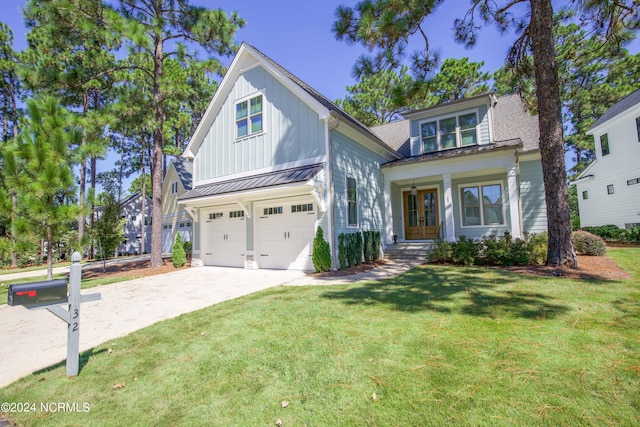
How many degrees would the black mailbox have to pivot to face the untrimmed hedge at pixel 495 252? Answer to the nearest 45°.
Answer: approximately 180°

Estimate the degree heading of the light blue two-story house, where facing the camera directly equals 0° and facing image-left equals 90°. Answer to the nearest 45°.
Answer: approximately 45°

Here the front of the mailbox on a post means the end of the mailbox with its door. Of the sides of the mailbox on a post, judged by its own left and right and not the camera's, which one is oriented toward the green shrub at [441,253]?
back

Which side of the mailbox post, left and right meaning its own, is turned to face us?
left

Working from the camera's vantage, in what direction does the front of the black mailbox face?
facing to the left of the viewer

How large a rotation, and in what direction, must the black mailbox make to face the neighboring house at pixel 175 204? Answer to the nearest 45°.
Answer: approximately 90° to its right

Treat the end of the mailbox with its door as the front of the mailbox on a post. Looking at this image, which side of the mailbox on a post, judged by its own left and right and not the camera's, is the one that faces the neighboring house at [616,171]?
back

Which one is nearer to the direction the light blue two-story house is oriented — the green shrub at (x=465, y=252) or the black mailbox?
the black mailbox

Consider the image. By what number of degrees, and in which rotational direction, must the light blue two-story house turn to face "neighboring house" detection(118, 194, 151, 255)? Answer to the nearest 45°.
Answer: approximately 90° to its right
